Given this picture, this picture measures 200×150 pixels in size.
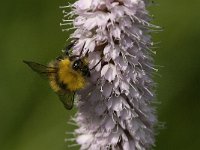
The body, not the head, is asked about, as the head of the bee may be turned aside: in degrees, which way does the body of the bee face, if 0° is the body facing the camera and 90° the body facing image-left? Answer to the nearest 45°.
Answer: approximately 315°
